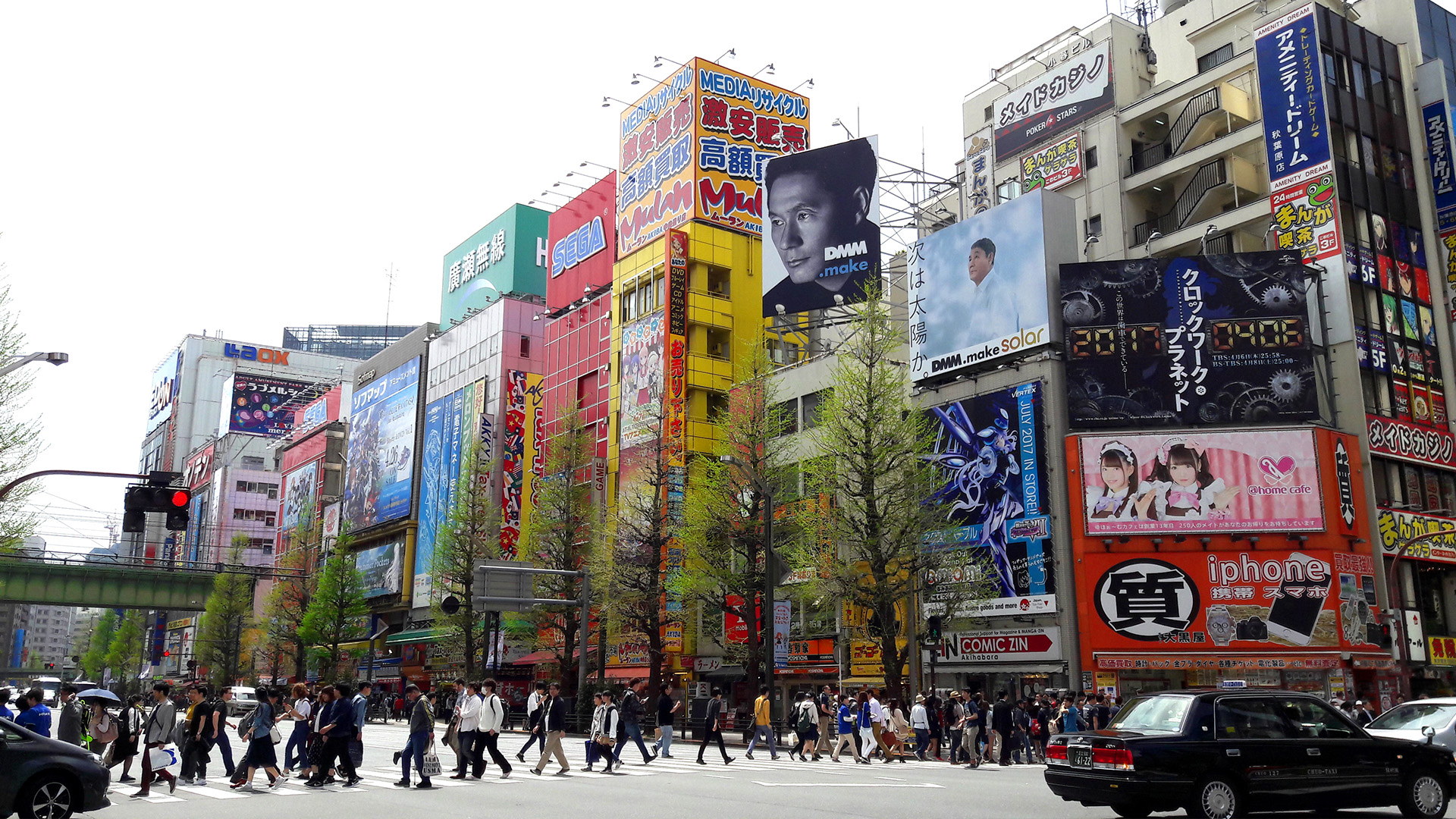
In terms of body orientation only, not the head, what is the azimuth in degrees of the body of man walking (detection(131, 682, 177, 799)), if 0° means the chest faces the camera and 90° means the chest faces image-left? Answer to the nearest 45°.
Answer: approximately 90°

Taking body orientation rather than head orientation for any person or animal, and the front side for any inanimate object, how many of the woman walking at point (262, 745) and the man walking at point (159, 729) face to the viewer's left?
2

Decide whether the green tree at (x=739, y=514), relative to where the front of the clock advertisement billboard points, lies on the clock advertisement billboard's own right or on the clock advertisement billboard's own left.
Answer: on the clock advertisement billboard's own right

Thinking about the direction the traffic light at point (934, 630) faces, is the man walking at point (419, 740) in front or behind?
in front

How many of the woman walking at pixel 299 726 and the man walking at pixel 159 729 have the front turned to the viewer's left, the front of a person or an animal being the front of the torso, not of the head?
2

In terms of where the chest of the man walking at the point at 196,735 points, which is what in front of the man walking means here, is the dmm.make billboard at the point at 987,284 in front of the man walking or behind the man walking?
behind

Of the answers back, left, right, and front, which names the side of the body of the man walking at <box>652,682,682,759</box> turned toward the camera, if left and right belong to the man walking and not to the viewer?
right

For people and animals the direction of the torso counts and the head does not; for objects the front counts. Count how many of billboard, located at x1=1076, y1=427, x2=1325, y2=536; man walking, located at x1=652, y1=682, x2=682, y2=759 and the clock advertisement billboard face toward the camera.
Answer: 2

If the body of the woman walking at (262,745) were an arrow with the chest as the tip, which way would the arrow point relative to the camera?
to the viewer's left

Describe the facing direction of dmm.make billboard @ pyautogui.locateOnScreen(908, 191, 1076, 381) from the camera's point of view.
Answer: facing the viewer and to the left of the viewer

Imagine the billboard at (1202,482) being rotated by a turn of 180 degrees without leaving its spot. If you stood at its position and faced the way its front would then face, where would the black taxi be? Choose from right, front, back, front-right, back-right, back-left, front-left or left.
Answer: back

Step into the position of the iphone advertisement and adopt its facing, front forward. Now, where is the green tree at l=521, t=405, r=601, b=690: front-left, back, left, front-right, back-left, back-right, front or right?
right

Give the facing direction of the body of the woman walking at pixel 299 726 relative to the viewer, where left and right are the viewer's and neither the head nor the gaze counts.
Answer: facing to the left of the viewer
